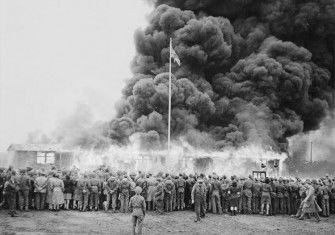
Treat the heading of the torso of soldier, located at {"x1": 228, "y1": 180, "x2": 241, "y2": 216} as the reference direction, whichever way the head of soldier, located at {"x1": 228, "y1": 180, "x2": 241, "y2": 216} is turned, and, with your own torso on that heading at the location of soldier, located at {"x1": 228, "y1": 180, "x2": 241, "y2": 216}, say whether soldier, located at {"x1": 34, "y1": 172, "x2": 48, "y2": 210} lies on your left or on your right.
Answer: on your left

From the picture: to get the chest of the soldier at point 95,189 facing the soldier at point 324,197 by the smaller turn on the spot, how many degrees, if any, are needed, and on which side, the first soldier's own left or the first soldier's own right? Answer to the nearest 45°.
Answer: approximately 90° to the first soldier's own right

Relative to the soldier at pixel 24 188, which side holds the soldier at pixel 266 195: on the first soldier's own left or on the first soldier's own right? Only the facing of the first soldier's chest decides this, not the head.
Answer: on the first soldier's own right

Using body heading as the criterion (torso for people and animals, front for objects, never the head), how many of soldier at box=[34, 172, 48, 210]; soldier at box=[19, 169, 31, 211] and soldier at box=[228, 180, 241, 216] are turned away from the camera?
3

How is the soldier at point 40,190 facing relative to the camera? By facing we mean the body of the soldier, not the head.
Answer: away from the camera

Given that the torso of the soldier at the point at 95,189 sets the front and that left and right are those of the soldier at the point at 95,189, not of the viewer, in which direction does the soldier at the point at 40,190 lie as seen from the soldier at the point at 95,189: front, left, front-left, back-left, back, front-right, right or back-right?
left

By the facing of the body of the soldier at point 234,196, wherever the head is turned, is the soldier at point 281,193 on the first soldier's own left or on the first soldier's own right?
on the first soldier's own right

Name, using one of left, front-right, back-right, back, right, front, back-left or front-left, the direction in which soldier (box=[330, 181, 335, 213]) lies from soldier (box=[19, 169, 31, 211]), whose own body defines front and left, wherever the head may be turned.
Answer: right

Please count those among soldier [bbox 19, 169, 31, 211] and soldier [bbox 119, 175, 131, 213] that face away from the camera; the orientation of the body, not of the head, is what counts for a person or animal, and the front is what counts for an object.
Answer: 2

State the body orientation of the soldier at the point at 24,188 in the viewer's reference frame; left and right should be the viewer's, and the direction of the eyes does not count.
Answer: facing away from the viewer

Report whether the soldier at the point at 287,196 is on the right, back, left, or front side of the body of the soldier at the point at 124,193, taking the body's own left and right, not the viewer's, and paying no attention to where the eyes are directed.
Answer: right

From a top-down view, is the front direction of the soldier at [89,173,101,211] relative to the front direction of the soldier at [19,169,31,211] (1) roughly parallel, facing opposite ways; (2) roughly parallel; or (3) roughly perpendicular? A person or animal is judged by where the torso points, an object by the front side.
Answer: roughly parallel

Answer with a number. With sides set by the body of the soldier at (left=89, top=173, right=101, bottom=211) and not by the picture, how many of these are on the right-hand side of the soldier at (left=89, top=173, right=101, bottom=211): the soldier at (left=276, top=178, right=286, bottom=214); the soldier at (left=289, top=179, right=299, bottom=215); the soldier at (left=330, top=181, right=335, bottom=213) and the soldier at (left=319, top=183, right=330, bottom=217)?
4

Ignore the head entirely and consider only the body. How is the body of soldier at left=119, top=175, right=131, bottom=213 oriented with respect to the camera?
away from the camera

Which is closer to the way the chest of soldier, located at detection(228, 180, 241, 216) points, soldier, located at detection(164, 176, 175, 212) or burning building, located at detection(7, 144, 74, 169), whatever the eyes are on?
the burning building

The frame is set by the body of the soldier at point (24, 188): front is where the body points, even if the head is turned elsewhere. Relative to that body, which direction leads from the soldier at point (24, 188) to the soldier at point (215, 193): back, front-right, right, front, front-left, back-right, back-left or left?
right

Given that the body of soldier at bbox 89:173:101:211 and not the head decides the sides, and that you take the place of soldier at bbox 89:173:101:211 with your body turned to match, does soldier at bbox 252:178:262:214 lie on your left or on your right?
on your right

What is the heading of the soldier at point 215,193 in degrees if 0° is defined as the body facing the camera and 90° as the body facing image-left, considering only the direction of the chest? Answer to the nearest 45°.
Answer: approximately 180°

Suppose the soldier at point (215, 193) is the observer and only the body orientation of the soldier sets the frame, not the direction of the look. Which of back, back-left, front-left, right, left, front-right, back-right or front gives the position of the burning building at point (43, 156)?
front-left

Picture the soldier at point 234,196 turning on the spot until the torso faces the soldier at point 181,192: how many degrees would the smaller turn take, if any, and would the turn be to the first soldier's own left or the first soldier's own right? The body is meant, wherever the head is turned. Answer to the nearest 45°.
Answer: approximately 90° to the first soldier's own left

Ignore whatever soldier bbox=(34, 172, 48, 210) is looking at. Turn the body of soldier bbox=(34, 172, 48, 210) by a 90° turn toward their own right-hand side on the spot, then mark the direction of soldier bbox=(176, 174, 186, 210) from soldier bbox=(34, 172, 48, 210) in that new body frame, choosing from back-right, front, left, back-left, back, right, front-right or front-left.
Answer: front

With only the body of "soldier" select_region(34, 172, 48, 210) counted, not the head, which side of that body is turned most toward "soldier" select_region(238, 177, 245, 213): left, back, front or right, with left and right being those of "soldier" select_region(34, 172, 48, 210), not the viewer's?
right
